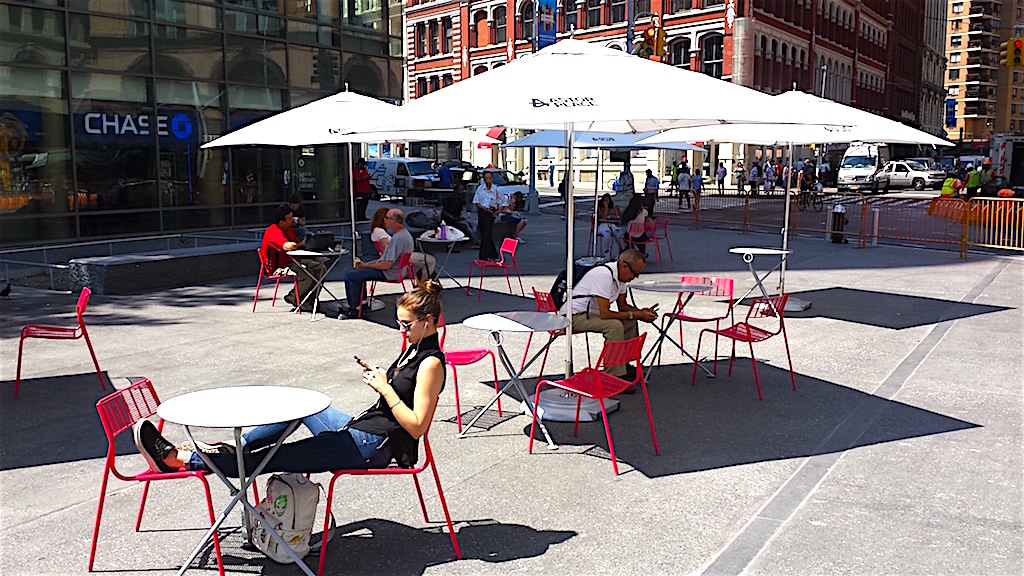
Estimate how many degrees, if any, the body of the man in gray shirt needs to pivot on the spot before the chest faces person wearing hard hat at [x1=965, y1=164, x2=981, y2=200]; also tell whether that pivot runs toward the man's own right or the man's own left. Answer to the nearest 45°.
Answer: approximately 135° to the man's own right

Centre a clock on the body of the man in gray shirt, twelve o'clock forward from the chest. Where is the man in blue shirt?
The man in blue shirt is roughly at 3 o'clock from the man in gray shirt.

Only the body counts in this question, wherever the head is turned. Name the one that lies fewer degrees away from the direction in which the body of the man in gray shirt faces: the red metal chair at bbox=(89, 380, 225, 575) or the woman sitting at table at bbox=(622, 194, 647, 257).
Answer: the red metal chair

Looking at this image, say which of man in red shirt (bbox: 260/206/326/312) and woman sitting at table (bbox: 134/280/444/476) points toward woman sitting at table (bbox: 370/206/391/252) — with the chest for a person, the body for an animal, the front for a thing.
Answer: the man in red shirt

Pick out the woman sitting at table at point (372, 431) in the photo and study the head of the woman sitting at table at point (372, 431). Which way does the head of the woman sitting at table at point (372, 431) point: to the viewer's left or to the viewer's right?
to the viewer's left

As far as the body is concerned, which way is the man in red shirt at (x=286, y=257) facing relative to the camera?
to the viewer's right

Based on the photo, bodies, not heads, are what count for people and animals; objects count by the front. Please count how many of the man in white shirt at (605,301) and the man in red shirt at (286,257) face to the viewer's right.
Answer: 2

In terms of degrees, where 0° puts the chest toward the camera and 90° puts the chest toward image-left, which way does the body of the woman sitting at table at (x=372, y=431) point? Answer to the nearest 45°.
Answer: approximately 90°

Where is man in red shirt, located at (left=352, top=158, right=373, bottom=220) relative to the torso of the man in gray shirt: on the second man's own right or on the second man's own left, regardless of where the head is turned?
on the second man's own right

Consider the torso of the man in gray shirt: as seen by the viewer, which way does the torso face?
to the viewer's left

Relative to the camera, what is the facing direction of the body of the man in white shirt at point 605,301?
to the viewer's right

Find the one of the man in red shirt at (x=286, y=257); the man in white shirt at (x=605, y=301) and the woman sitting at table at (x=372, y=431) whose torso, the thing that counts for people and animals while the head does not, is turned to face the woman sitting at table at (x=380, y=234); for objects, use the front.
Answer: the man in red shirt

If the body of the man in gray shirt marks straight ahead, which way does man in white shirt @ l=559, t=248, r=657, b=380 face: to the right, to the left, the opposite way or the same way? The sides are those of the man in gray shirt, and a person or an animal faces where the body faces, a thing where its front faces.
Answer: the opposite way
